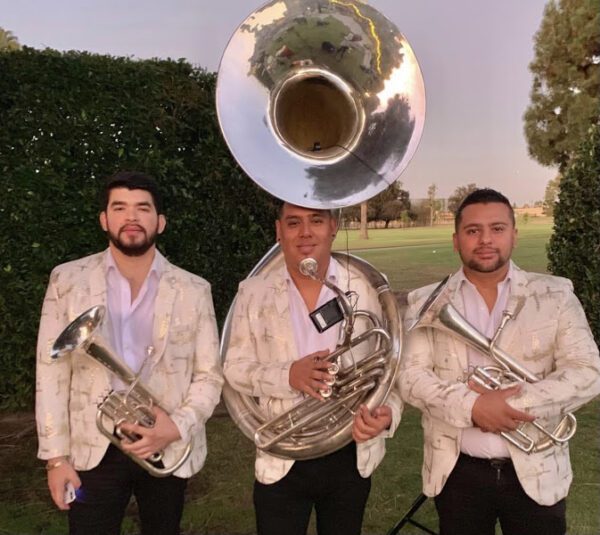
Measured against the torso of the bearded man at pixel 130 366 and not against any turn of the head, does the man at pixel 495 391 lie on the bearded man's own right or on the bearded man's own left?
on the bearded man's own left

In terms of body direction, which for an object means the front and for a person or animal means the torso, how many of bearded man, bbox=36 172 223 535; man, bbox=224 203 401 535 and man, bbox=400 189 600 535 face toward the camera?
3

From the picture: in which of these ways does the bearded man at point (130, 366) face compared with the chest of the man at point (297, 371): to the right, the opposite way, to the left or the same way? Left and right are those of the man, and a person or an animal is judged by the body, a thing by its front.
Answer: the same way

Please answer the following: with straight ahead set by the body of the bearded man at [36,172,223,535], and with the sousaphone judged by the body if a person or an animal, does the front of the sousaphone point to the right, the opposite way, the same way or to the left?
the same way

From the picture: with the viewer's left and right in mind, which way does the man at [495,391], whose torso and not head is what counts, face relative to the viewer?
facing the viewer

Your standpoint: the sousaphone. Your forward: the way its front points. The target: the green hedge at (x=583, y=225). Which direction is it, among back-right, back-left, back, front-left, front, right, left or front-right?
back-left

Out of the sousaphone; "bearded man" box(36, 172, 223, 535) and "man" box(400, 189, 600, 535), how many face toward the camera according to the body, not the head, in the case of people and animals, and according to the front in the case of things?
3

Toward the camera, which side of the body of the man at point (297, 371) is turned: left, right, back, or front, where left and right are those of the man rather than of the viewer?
front

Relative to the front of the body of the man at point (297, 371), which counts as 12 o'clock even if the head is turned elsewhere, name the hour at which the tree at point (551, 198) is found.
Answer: The tree is roughly at 7 o'clock from the man.

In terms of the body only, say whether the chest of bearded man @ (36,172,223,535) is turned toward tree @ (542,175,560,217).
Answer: no

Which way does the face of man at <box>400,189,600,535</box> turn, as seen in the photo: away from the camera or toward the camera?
toward the camera

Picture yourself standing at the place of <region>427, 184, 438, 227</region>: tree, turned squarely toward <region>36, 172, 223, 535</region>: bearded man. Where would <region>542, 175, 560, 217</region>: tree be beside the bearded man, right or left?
left

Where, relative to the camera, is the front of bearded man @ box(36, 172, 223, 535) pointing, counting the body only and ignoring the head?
toward the camera

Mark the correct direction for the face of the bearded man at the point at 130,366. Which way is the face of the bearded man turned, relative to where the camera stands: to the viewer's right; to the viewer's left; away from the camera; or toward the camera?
toward the camera

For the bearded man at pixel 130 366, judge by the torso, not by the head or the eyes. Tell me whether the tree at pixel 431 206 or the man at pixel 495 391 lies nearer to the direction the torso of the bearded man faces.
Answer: the man

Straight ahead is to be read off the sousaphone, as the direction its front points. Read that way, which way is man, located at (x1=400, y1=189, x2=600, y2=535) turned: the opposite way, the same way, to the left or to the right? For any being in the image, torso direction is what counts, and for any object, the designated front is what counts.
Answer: the same way
